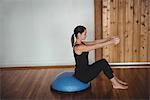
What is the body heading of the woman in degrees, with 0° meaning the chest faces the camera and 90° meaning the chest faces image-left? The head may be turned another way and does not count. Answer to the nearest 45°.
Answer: approximately 270°

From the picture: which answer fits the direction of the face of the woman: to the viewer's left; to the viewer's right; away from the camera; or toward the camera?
to the viewer's right
